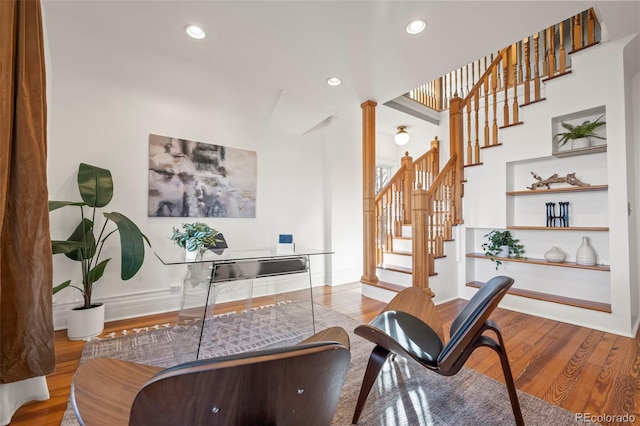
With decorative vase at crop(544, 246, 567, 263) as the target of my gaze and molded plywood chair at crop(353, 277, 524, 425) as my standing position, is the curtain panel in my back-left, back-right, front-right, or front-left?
back-left

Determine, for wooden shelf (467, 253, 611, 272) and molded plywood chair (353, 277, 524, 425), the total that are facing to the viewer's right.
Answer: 0

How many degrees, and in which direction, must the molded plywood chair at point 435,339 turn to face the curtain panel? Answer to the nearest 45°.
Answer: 0° — it already faces it

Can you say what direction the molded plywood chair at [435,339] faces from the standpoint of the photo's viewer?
facing to the left of the viewer

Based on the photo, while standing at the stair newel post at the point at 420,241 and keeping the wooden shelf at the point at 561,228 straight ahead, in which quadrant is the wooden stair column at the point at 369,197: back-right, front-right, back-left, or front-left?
back-left

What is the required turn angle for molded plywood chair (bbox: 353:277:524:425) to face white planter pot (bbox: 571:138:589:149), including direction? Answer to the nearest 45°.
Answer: approximately 135° to its right

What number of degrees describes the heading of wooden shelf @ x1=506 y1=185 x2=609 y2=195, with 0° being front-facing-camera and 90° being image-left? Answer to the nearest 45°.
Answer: approximately 45°

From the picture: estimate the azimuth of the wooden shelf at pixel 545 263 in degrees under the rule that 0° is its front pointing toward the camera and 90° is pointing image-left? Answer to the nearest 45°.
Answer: approximately 45°

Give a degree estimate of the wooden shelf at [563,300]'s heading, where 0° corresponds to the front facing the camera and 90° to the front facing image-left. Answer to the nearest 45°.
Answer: approximately 45°

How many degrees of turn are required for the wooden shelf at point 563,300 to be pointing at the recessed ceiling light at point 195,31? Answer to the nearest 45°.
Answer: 0° — it already faces it
